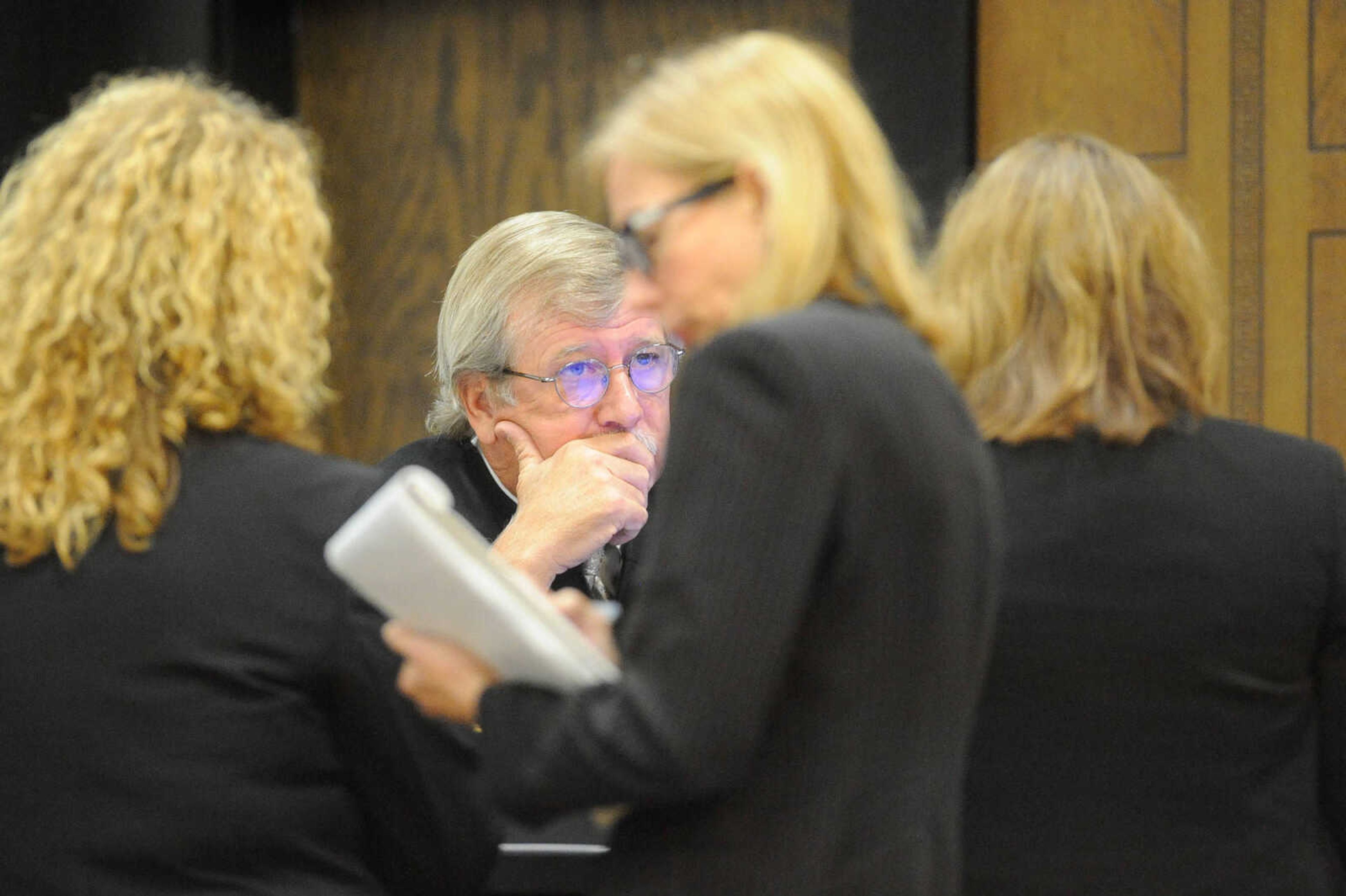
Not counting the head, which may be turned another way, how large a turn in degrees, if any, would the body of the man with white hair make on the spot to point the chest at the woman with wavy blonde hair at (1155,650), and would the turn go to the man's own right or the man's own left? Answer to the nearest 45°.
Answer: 0° — they already face them

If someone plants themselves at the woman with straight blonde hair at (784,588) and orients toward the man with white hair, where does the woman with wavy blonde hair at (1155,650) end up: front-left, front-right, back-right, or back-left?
front-right

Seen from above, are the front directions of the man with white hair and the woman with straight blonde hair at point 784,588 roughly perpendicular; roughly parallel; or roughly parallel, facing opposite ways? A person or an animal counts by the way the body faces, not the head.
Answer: roughly parallel, facing opposite ways

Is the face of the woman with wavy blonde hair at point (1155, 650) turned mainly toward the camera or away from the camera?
away from the camera

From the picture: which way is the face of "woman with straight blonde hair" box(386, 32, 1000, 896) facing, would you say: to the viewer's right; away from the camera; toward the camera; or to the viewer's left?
to the viewer's left

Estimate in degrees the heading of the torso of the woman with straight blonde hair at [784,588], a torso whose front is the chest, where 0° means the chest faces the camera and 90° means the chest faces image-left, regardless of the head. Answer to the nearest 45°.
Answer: approximately 135°

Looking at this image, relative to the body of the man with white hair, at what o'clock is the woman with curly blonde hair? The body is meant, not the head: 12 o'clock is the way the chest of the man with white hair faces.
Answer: The woman with curly blonde hair is roughly at 2 o'clock from the man with white hair.

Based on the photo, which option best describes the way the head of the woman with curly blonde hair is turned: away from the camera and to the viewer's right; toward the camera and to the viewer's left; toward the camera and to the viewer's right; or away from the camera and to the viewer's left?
away from the camera and to the viewer's right

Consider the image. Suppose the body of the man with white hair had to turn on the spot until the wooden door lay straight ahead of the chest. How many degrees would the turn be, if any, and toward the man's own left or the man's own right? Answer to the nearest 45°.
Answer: approximately 90° to the man's own left

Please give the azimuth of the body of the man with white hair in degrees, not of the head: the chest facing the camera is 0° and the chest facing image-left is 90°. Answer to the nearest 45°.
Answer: approximately 315°

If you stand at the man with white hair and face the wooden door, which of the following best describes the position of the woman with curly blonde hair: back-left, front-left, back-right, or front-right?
back-right
